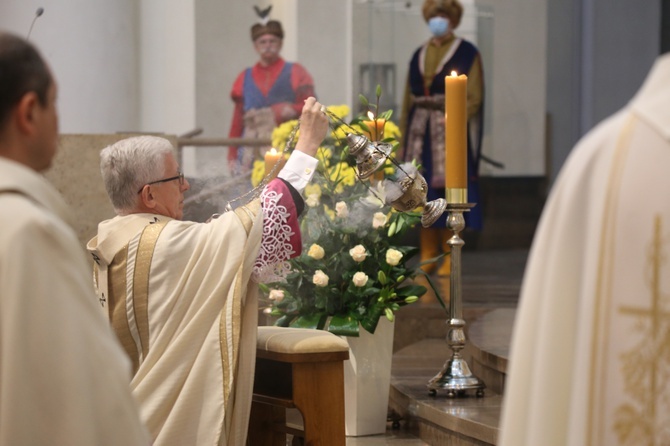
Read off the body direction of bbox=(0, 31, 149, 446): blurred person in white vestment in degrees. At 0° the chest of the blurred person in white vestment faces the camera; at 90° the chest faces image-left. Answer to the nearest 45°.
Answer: approximately 225°

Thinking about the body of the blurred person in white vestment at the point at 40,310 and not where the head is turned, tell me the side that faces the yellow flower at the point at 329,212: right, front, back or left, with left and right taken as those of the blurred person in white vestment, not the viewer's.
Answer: front

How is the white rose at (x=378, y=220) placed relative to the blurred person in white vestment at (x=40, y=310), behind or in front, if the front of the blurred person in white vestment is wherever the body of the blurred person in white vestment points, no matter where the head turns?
in front

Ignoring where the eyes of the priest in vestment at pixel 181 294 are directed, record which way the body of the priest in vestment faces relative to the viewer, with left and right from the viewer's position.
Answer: facing to the right of the viewer

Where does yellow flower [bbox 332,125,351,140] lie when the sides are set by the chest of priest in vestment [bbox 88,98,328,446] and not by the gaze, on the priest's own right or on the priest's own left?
on the priest's own left

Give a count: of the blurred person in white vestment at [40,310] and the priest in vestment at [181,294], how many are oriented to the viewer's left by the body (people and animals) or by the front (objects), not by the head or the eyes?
0

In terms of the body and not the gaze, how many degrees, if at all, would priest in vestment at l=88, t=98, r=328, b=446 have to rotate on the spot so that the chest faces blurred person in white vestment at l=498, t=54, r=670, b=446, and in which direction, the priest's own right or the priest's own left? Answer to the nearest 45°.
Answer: approximately 45° to the priest's own right

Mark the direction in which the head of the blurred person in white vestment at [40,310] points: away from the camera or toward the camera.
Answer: away from the camera

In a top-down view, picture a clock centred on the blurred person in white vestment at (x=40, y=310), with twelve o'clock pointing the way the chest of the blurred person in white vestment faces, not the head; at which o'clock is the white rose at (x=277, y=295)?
The white rose is roughly at 11 o'clock from the blurred person in white vestment.

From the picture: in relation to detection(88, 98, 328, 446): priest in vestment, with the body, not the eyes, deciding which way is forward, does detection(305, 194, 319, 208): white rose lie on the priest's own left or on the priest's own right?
on the priest's own left

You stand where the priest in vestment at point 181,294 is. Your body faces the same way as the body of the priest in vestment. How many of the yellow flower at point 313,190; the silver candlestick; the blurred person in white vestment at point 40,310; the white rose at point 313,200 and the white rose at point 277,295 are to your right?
1

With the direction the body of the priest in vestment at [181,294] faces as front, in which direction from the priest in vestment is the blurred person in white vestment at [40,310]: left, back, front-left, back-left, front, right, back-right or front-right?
right
